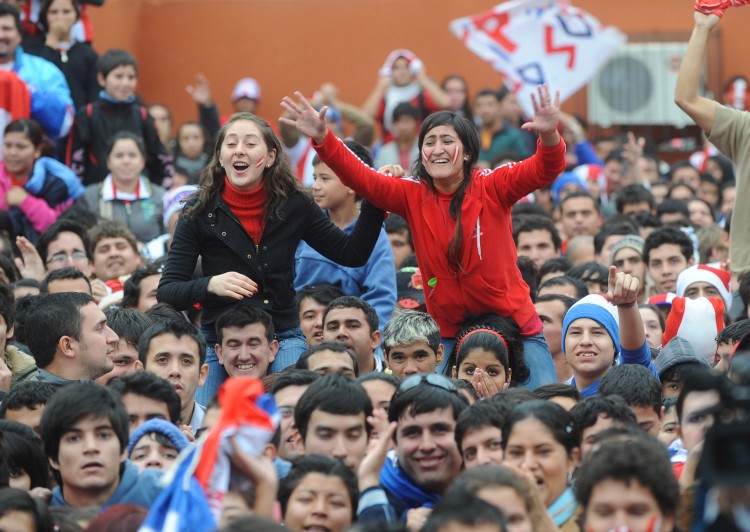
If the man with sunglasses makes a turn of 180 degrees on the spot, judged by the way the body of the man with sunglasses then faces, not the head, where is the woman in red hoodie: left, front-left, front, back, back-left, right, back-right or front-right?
front

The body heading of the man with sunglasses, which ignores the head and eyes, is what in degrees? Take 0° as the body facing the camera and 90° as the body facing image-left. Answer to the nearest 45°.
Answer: approximately 0°

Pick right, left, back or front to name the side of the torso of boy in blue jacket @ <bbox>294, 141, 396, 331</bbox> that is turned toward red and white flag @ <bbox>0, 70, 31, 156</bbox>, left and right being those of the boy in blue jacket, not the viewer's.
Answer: right
